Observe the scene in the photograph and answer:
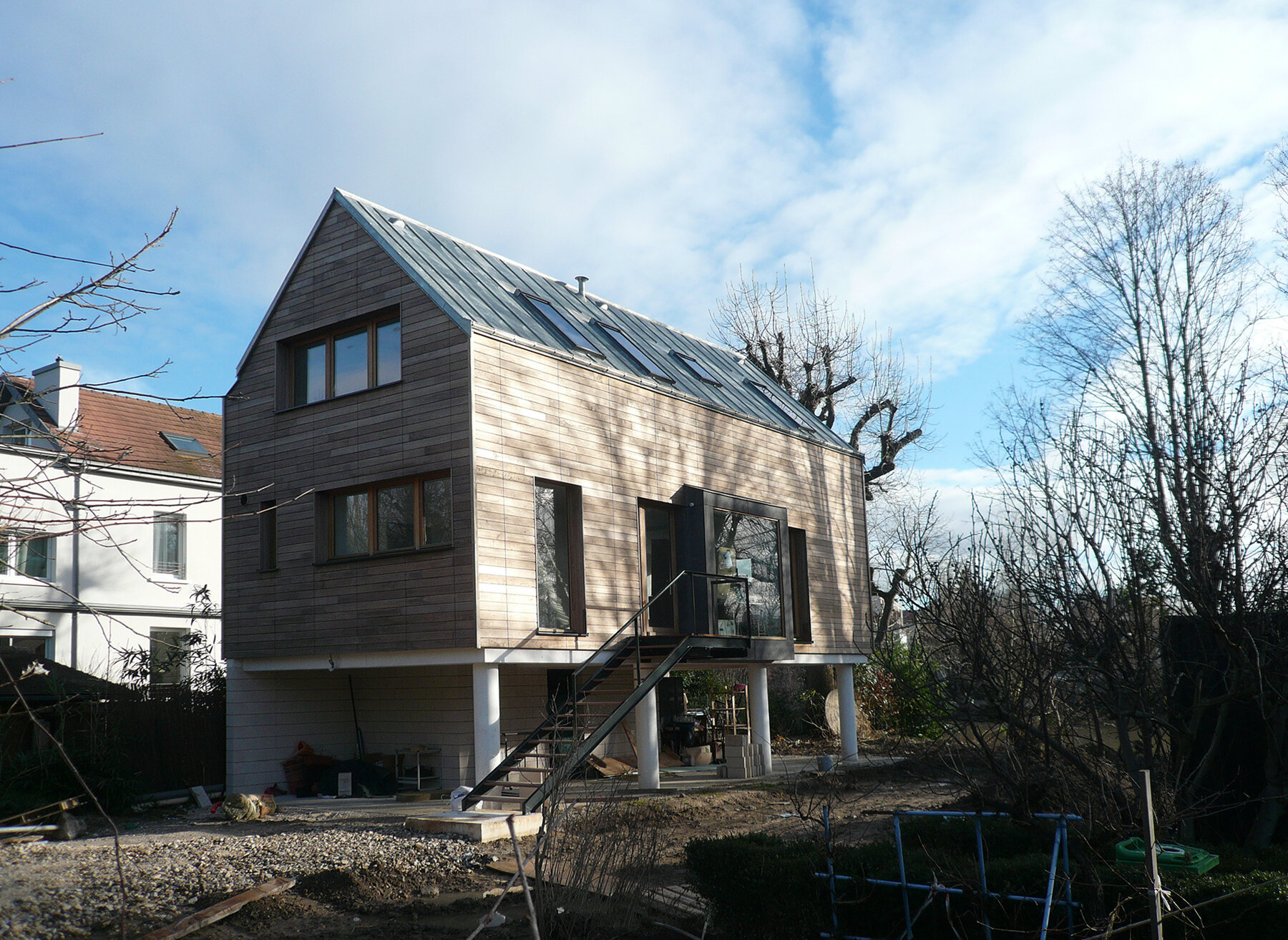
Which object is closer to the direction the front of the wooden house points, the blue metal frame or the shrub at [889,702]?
the blue metal frame

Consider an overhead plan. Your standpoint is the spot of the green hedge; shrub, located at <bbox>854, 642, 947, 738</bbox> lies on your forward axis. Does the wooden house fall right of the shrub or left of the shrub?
left

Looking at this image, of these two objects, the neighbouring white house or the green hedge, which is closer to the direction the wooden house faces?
the green hedge

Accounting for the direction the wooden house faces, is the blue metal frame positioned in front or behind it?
in front

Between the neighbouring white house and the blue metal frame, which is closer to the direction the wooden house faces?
the blue metal frame

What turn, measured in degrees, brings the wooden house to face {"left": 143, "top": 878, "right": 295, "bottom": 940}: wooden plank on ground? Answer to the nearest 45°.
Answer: approximately 45° to its right

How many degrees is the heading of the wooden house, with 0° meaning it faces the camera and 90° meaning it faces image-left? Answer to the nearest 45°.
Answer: approximately 315°

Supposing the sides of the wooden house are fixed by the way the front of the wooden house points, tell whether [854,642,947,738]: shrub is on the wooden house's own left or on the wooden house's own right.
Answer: on the wooden house's own left

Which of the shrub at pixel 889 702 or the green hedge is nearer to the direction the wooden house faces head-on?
the green hedge

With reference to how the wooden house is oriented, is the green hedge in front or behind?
in front
